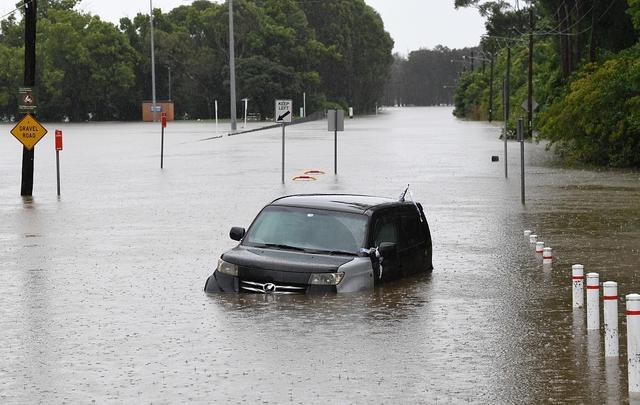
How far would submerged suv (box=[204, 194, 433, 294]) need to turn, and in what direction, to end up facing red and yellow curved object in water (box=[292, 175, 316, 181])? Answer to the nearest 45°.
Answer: approximately 135° to its right

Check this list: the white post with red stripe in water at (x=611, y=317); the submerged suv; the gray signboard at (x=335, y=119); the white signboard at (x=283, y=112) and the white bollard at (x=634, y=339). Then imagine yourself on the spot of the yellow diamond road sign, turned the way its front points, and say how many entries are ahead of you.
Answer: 3

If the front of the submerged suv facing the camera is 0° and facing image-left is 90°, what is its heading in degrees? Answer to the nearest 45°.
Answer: approximately 45°

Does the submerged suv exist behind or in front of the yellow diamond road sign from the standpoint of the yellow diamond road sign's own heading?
in front

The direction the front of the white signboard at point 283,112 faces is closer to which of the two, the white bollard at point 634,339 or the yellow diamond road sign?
the white bollard

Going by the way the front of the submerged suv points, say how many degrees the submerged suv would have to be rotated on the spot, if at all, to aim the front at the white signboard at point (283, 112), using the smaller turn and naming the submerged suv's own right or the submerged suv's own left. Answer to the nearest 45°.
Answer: approximately 135° to the submerged suv's own right

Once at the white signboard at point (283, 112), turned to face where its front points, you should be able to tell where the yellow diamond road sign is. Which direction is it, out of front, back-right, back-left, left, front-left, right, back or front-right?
front-right

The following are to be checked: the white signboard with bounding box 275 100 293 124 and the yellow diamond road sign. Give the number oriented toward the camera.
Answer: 2

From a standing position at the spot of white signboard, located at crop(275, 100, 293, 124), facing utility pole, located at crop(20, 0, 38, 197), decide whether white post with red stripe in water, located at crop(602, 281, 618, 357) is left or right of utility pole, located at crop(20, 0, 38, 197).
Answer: left

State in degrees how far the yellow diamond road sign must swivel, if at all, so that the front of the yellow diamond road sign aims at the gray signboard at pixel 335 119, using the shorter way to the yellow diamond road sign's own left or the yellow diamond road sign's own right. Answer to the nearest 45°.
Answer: approximately 135° to the yellow diamond road sign's own left

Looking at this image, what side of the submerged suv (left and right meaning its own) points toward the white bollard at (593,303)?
left

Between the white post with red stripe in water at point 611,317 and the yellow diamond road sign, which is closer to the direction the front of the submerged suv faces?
the white post with red stripe in water

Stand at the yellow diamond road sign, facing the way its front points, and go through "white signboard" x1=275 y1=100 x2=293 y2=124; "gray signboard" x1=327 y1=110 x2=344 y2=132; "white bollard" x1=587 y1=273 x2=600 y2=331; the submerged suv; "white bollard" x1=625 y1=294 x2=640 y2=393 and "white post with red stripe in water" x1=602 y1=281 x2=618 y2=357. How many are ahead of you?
4
